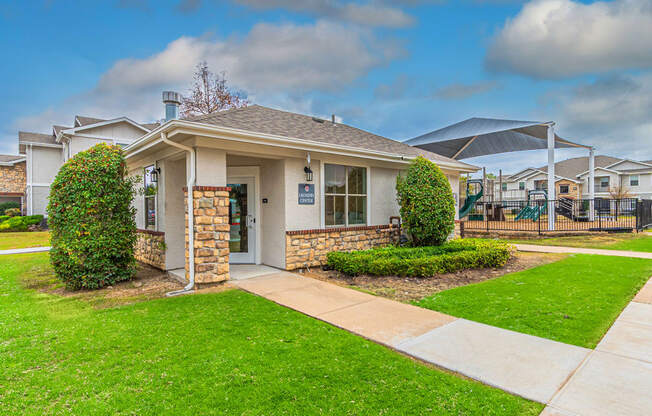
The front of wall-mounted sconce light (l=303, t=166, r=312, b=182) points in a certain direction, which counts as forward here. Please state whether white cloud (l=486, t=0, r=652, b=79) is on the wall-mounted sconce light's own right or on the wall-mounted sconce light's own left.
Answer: on the wall-mounted sconce light's own left

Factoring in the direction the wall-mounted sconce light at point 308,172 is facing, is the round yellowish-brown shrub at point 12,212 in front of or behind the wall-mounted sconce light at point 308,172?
behind

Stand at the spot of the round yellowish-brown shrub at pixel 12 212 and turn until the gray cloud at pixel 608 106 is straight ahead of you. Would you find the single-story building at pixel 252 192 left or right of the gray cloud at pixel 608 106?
right

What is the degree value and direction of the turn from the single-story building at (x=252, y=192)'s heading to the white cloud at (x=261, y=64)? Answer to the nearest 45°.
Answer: approximately 135° to its left

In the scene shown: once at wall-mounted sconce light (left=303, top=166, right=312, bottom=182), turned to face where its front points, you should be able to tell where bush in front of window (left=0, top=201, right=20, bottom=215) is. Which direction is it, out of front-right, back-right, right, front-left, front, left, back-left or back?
back

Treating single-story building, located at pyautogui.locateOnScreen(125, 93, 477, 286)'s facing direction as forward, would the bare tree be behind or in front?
behind

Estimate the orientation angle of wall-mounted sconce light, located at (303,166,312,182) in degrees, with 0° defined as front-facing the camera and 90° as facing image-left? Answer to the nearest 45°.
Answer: approximately 315°

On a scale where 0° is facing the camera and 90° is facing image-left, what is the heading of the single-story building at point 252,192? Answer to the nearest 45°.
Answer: approximately 315°

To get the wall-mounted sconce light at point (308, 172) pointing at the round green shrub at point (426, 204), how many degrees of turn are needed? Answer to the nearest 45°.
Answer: approximately 45° to its left

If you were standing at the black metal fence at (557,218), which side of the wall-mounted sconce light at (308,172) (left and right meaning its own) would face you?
left

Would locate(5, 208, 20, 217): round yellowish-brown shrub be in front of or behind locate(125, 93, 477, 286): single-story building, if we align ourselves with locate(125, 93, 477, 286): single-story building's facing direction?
behind

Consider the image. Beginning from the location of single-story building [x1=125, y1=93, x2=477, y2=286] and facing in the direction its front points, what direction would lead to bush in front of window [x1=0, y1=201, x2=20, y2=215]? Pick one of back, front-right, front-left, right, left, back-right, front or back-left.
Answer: back

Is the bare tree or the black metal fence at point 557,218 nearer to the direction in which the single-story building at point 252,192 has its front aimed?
the black metal fence
